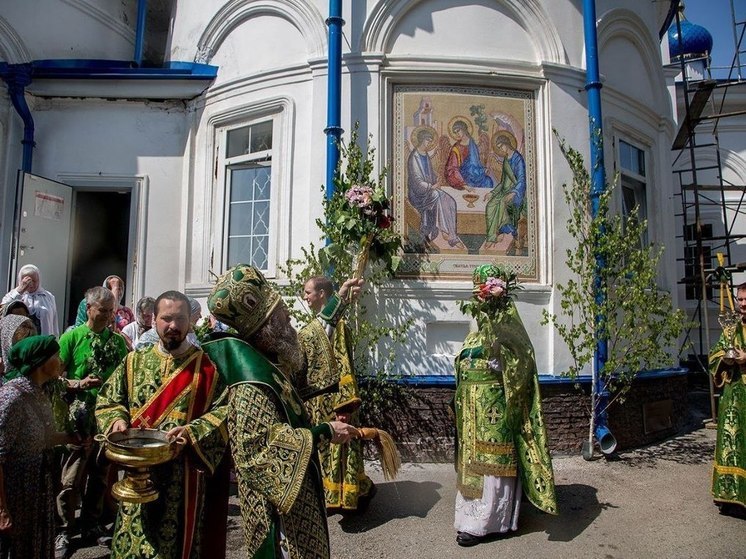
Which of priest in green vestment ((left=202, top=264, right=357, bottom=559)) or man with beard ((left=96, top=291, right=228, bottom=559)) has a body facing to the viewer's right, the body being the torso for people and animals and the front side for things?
the priest in green vestment

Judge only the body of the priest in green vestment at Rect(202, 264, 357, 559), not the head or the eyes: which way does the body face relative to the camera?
to the viewer's right

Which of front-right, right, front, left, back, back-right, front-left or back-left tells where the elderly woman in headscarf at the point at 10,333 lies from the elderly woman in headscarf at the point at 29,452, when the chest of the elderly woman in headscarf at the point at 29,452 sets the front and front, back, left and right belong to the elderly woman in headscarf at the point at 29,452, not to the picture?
left

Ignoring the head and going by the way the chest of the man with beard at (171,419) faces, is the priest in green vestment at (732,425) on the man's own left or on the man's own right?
on the man's own left

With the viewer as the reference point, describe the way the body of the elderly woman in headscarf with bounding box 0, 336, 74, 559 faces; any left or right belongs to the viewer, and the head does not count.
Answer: facing to the right of the viewer

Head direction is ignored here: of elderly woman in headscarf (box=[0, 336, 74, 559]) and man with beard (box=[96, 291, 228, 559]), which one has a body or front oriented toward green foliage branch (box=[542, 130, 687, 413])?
the elderly woman in headscarf

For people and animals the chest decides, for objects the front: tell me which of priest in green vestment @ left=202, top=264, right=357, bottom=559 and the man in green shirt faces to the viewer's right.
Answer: the priest in green vestment
